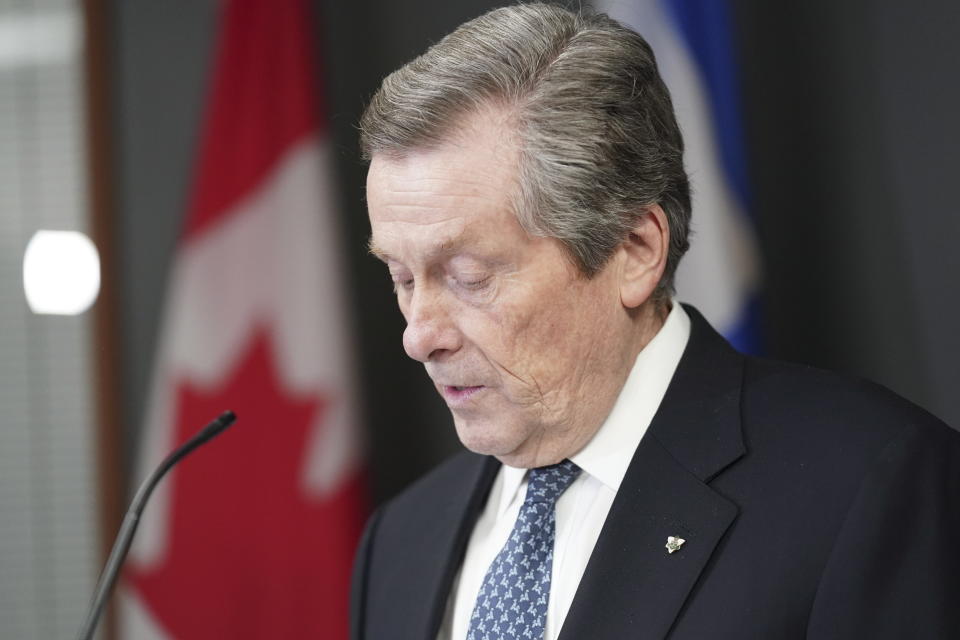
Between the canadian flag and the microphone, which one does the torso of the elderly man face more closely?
the microphone

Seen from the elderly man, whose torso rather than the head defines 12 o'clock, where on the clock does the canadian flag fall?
The canadian flag is roughly at 3 o'clock from the elderly man.

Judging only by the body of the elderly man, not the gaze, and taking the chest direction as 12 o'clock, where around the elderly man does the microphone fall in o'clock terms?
The microphone is roughly at 1 o'clock from the elderly man.

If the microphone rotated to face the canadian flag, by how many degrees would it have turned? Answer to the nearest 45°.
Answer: approximately 90° to its left

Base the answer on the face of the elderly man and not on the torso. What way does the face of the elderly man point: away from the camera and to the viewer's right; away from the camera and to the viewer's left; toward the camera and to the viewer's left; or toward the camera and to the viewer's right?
toward the camera and to the viewer's left

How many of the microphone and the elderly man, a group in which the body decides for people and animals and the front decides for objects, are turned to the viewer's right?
1

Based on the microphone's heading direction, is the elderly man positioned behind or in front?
in front

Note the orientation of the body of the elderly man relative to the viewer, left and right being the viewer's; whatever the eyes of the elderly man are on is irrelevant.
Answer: facing the viewer and to the left of the viewer

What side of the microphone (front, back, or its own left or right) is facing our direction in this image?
right

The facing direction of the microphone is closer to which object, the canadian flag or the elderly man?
the elderly man

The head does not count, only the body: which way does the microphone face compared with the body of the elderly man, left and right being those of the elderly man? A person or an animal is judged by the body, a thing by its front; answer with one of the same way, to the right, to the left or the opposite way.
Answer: the opposite way

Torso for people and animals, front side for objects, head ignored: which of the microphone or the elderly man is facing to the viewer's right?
the microphone

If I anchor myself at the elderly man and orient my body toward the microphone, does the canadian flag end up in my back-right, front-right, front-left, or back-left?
front-right

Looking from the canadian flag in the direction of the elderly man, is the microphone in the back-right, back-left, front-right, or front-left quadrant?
front-right
